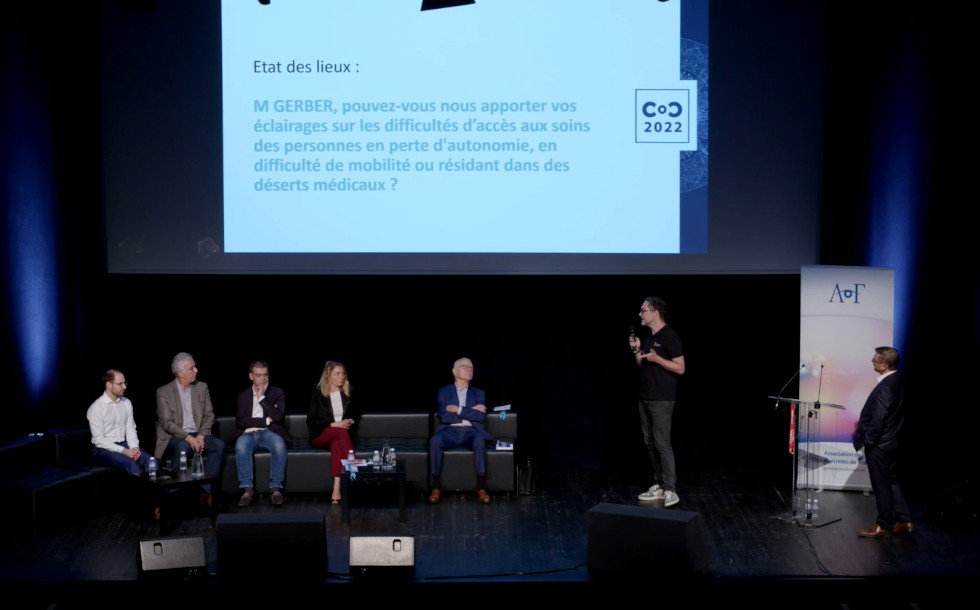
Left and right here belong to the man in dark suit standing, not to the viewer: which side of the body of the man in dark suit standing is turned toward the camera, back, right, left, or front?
left

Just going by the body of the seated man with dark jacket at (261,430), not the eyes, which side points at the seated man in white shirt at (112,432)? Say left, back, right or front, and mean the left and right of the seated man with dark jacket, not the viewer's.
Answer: right

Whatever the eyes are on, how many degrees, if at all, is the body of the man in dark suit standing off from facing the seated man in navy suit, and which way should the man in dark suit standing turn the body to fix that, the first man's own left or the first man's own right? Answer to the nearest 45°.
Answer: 0° — they already face them

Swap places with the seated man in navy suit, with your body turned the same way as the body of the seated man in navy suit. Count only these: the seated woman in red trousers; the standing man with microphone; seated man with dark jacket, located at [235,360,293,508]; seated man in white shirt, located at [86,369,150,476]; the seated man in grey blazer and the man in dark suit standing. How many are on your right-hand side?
4

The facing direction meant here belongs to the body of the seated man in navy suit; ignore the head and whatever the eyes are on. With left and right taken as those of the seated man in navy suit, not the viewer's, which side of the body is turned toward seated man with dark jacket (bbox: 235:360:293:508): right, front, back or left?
right

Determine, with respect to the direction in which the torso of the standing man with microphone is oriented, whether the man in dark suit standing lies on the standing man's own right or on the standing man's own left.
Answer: on the standing man's own left

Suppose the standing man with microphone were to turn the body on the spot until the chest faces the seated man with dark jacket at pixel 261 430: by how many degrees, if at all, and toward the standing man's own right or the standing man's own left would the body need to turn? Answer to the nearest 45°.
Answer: approximately 45° to the standing man's own right

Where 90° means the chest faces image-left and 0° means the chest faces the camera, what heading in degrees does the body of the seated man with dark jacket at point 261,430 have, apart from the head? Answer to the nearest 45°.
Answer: approximately 0°

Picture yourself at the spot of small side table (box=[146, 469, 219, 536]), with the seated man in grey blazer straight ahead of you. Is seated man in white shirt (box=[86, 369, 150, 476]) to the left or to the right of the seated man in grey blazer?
left

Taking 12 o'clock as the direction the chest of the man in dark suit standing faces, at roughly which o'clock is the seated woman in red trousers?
The seated woman in red trousers is roughly at 12 o'clock from the man in dark suit standing.

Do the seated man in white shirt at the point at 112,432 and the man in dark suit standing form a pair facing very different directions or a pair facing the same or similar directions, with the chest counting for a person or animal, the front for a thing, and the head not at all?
very different directions
